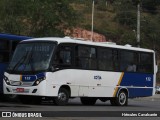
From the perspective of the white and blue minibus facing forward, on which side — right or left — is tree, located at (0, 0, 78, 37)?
on its right

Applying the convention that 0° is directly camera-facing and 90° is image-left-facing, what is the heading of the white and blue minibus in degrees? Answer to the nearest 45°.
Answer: approximately 45°

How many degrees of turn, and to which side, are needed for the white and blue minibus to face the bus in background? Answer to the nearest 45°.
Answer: approximately 45° to its right

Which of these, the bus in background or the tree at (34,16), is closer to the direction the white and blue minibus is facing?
the bus in background
